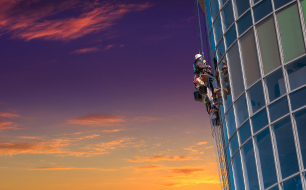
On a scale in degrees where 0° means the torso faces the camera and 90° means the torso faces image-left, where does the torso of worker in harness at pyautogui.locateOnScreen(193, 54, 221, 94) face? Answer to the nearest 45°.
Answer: approximately 270°
